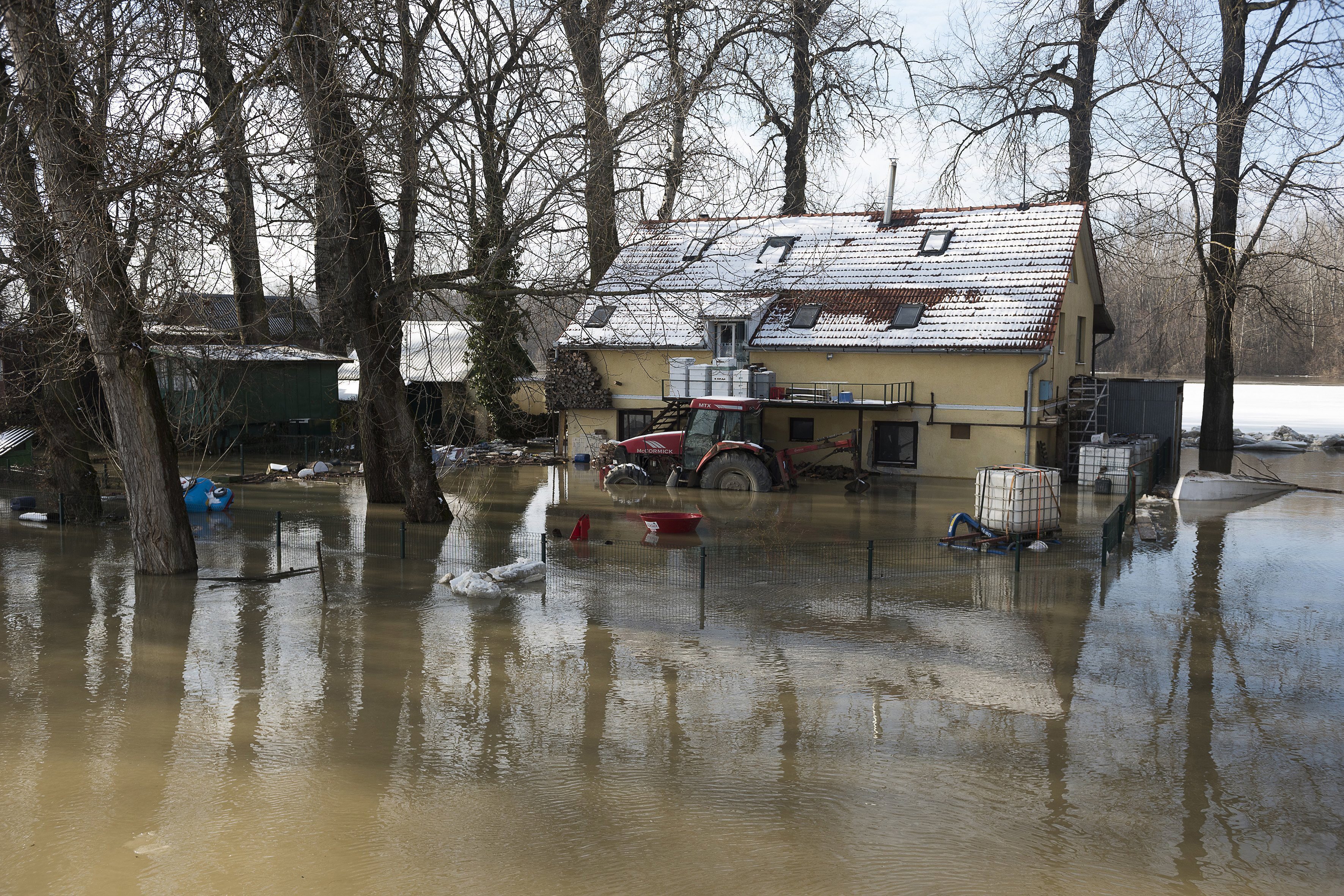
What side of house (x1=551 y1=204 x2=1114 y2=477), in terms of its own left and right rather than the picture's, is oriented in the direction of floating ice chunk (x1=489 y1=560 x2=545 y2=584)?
front

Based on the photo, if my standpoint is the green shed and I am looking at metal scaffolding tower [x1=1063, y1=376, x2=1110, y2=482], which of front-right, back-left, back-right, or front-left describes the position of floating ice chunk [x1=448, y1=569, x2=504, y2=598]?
front-right

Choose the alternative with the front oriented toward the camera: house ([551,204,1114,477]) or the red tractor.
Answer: the house

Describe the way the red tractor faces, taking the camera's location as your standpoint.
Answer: facing to the left of the viewer

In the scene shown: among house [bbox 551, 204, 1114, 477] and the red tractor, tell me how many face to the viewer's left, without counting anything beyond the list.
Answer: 1

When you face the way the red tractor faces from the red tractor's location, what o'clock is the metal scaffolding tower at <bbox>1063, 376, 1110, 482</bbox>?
The metal scaffolding tower is roughly at 5 o'clock from the red tractor.

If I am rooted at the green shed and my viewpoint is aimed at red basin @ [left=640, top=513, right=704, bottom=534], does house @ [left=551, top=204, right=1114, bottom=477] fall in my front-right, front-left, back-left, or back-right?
front-left

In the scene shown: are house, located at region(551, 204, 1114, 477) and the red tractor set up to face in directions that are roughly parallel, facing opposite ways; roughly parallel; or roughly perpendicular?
roughly perpendicular

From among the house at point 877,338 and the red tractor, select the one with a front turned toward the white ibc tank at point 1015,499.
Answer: the house

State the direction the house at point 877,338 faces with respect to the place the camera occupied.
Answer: facing the viewer

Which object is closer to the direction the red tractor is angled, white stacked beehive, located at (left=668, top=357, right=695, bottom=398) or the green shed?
the green shed

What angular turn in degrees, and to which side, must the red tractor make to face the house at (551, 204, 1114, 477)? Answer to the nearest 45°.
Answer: approximately 135° to its right

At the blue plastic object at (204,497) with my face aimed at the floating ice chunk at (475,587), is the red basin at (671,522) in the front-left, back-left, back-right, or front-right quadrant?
front-left

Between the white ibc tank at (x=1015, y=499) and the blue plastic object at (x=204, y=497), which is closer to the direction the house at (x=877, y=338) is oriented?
the white ibc tank

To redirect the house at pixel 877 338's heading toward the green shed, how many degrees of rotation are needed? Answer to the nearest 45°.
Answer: approximately 90° to its right

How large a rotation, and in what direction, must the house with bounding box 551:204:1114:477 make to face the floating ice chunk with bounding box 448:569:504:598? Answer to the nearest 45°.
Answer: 0° — it already faces it

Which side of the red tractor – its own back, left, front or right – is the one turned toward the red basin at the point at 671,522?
left

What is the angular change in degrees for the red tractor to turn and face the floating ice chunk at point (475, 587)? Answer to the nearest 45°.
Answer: approximately 90° to its left

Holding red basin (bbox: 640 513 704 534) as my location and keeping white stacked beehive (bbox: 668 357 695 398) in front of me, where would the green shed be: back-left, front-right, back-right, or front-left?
front-left
